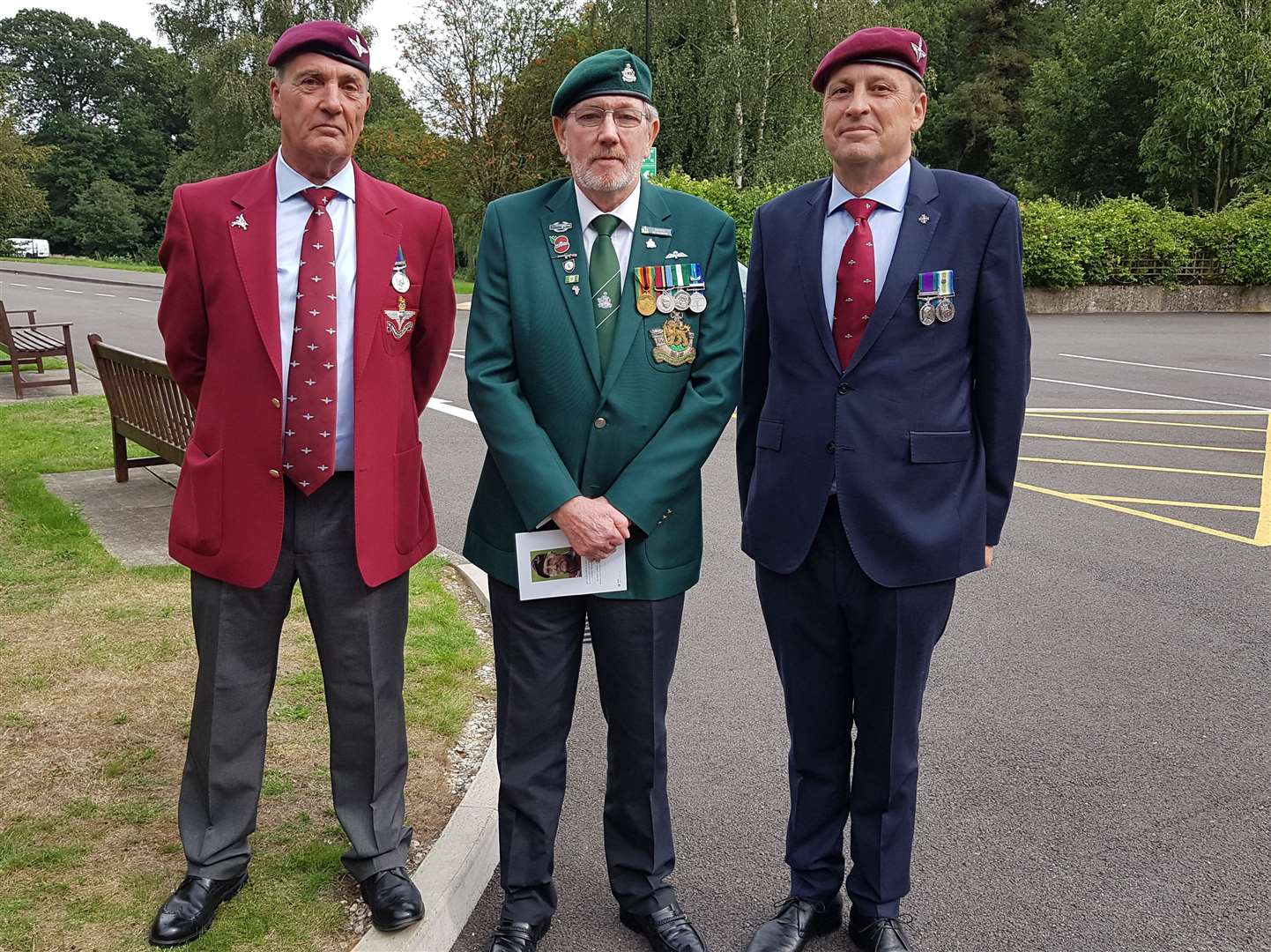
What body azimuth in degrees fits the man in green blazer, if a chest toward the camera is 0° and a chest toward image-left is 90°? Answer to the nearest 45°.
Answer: approximately 0°

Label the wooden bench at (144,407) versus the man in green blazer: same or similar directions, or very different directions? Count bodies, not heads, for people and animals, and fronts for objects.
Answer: very different directions

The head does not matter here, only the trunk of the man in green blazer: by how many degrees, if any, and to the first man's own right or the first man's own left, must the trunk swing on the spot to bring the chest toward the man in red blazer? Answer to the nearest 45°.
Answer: approximately 90° to the first man's own right

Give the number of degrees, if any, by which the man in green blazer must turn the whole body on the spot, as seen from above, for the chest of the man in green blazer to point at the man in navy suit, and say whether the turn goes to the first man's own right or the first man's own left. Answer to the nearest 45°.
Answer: approximately 90° to the first man's own left

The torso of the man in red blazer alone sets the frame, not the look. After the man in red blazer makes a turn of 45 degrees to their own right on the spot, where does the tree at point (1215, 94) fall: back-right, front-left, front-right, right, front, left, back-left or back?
back

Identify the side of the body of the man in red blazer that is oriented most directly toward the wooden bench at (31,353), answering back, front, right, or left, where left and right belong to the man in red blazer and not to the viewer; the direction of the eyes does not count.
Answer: back

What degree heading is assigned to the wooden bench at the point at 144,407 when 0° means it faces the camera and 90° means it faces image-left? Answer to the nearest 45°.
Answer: approximately 225°
